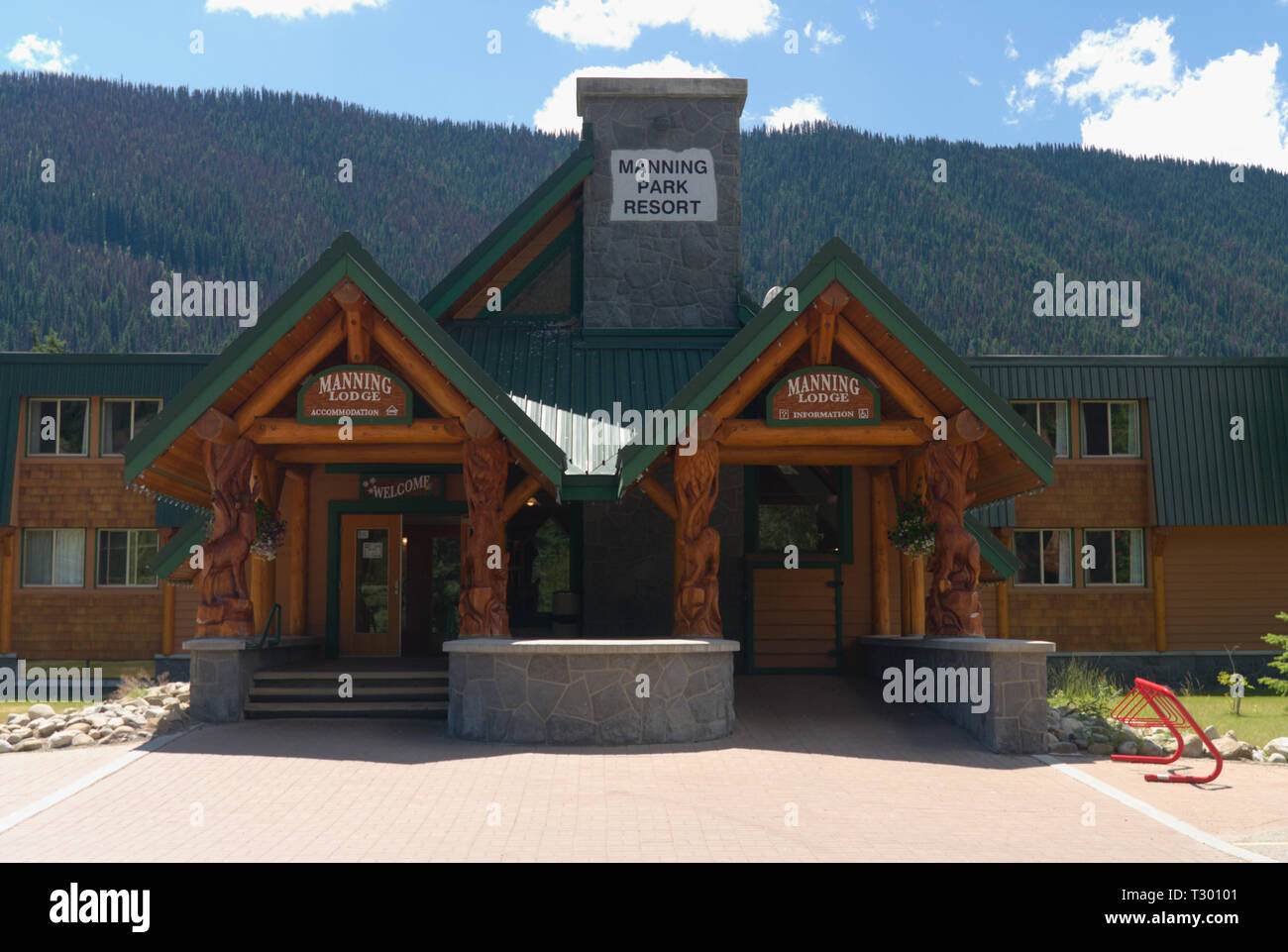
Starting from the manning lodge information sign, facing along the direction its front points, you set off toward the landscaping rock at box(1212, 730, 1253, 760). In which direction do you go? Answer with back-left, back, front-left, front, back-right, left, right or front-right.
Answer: left

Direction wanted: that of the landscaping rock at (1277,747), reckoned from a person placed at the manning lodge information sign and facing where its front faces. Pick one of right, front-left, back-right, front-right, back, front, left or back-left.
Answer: left

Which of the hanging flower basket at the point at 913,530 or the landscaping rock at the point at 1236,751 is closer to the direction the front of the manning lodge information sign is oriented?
the landscaping rock

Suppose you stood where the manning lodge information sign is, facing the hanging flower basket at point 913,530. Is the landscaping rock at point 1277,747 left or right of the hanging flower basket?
right

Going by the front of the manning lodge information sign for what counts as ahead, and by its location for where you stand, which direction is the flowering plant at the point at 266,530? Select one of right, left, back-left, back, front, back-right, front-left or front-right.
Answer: right

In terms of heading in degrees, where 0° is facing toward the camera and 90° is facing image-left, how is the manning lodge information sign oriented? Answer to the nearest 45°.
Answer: approximately 0°
